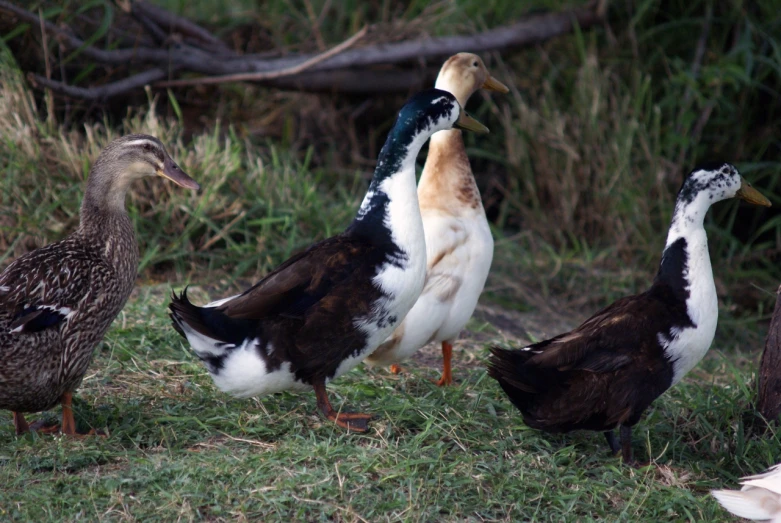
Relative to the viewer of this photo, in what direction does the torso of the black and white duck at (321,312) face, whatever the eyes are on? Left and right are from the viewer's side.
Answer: facing to the right of the viewer

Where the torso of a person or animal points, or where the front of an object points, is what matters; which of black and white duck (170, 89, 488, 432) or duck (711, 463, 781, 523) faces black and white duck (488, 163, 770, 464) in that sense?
black and white duck (170, 89, 488, 432)

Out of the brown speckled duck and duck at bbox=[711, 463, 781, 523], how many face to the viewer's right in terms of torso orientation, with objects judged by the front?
2

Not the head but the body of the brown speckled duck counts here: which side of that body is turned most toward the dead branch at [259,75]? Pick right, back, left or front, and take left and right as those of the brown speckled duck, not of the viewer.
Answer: left

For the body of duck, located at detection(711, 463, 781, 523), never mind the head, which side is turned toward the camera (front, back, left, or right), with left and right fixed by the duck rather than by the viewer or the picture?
right

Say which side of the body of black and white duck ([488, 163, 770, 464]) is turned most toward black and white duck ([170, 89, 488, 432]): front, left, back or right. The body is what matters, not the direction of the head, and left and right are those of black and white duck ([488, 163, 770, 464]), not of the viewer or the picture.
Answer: back

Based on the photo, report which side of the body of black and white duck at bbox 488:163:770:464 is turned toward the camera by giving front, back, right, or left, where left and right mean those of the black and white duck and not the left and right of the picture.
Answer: right

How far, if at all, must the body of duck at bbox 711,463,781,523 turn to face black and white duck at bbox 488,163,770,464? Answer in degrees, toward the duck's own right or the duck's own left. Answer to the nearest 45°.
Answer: approximately 135° to the duck's own left

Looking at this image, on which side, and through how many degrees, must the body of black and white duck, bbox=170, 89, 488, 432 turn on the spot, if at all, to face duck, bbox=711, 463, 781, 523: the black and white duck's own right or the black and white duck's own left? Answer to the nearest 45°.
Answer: approximately 45° to the black and white duck's own right

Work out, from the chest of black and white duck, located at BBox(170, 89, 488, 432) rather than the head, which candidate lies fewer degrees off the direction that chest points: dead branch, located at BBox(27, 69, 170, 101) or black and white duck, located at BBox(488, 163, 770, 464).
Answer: the black and white duck

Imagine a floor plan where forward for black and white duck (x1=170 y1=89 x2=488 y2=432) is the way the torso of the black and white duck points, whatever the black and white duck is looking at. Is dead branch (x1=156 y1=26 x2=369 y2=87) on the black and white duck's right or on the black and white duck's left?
on the black and white duck's left

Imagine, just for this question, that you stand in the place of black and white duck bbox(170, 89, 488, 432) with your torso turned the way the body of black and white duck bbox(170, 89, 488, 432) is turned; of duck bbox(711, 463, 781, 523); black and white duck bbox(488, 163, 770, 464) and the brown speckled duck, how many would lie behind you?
1

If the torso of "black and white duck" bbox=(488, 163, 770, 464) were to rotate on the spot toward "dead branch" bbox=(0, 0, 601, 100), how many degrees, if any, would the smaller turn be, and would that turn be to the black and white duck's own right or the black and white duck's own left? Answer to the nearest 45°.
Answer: approximately 135° to the black and white duck's own left

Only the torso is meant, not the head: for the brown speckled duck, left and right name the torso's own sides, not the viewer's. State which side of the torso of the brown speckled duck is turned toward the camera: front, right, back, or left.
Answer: right
